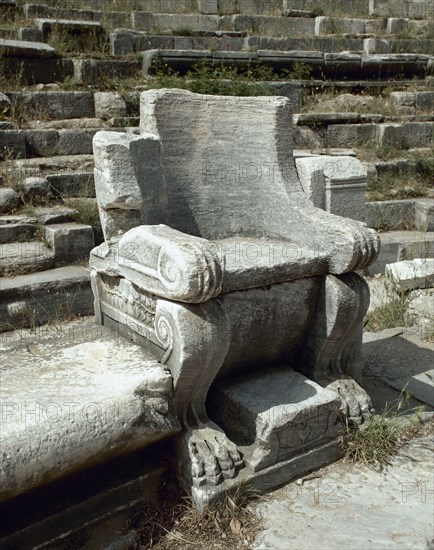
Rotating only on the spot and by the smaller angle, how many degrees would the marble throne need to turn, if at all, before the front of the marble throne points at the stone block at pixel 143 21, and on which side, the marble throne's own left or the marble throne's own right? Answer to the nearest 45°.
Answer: approximately 135° to the marble throne's own left

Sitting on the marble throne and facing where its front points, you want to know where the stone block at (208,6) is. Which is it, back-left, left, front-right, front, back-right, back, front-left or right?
back-left

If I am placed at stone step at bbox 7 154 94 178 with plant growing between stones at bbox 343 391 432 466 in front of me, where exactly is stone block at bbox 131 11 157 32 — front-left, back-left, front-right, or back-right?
back-left

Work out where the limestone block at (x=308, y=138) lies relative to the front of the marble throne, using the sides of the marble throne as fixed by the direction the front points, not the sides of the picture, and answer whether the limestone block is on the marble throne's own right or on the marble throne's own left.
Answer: on the marble throne's own left

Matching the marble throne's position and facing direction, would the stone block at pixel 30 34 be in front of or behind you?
behind

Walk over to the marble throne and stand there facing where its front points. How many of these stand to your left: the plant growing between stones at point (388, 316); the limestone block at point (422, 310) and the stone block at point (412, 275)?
3

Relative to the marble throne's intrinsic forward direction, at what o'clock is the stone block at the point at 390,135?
The stone block is roughly at 8 o'clock from the marble throne.

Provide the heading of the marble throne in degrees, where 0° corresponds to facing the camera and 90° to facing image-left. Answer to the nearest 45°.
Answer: approximately 315°

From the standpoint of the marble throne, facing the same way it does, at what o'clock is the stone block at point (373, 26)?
The stone block is roughly at 8 o'clock from the marble throne.

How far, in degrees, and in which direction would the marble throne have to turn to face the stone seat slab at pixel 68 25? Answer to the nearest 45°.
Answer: approximately 135° to its left

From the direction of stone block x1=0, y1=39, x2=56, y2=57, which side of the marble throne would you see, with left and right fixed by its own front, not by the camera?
back

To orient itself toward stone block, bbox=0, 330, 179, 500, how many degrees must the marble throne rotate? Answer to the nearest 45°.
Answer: approximately 90° to its right

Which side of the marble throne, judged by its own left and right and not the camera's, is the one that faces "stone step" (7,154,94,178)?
back

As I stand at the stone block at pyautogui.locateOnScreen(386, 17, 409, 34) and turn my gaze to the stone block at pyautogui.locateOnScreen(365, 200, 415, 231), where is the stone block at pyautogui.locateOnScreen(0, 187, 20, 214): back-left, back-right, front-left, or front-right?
front-right

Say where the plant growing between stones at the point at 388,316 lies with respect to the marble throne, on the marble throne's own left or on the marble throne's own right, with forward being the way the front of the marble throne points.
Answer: on the marble throne's own left

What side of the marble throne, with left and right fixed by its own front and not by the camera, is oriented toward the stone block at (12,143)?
back

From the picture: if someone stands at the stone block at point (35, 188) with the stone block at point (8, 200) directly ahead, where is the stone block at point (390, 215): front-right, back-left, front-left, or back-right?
back-left

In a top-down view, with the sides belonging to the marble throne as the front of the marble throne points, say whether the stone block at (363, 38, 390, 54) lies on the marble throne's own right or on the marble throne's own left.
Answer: on the marble throne's own left

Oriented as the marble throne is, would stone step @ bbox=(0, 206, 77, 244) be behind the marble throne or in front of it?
behind
